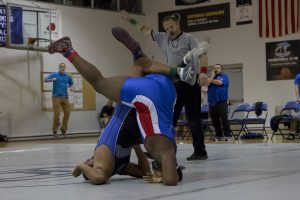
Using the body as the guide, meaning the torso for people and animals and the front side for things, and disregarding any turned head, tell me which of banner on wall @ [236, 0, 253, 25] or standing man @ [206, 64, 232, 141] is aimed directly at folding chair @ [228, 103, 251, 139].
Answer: the banner on wall

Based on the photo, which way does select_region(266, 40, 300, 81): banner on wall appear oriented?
toward the camera

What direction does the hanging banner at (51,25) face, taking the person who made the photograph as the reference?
facing the viewer

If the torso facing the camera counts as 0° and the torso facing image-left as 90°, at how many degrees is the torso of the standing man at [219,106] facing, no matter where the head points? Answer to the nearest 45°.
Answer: approximately 45°

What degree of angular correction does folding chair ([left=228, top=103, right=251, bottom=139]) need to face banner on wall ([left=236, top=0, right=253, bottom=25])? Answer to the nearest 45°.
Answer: approximately 135° to its right

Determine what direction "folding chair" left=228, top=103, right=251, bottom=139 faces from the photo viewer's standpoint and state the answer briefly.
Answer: facing the viewer and to the left of the viewer

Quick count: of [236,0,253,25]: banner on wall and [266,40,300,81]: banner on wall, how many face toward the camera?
2

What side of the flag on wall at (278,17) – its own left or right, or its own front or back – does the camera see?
front

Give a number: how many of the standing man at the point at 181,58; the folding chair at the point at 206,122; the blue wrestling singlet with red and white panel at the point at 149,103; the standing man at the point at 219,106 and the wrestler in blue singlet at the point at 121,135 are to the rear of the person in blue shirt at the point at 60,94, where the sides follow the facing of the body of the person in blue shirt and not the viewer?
0

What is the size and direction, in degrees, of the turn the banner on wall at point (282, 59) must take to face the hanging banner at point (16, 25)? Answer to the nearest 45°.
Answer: approximately 45° to its right

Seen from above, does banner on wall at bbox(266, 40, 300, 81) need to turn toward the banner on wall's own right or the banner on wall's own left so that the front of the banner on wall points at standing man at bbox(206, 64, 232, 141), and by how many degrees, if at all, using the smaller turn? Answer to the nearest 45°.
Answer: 0° — it already faces them

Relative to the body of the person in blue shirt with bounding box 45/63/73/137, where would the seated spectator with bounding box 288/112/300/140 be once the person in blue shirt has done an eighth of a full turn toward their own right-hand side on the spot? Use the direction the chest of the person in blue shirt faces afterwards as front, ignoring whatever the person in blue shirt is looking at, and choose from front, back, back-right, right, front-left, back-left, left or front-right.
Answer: left

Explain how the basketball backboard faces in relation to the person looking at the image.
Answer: facing the viewer and to the right of the viewer

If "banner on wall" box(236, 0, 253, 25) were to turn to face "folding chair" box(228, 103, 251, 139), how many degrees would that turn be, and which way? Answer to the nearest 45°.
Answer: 0° — it already faces it

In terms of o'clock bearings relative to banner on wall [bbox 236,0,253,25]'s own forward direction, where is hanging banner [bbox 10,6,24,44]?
The hanging banner is roughly at 2 o'clock from the banner on wall.
